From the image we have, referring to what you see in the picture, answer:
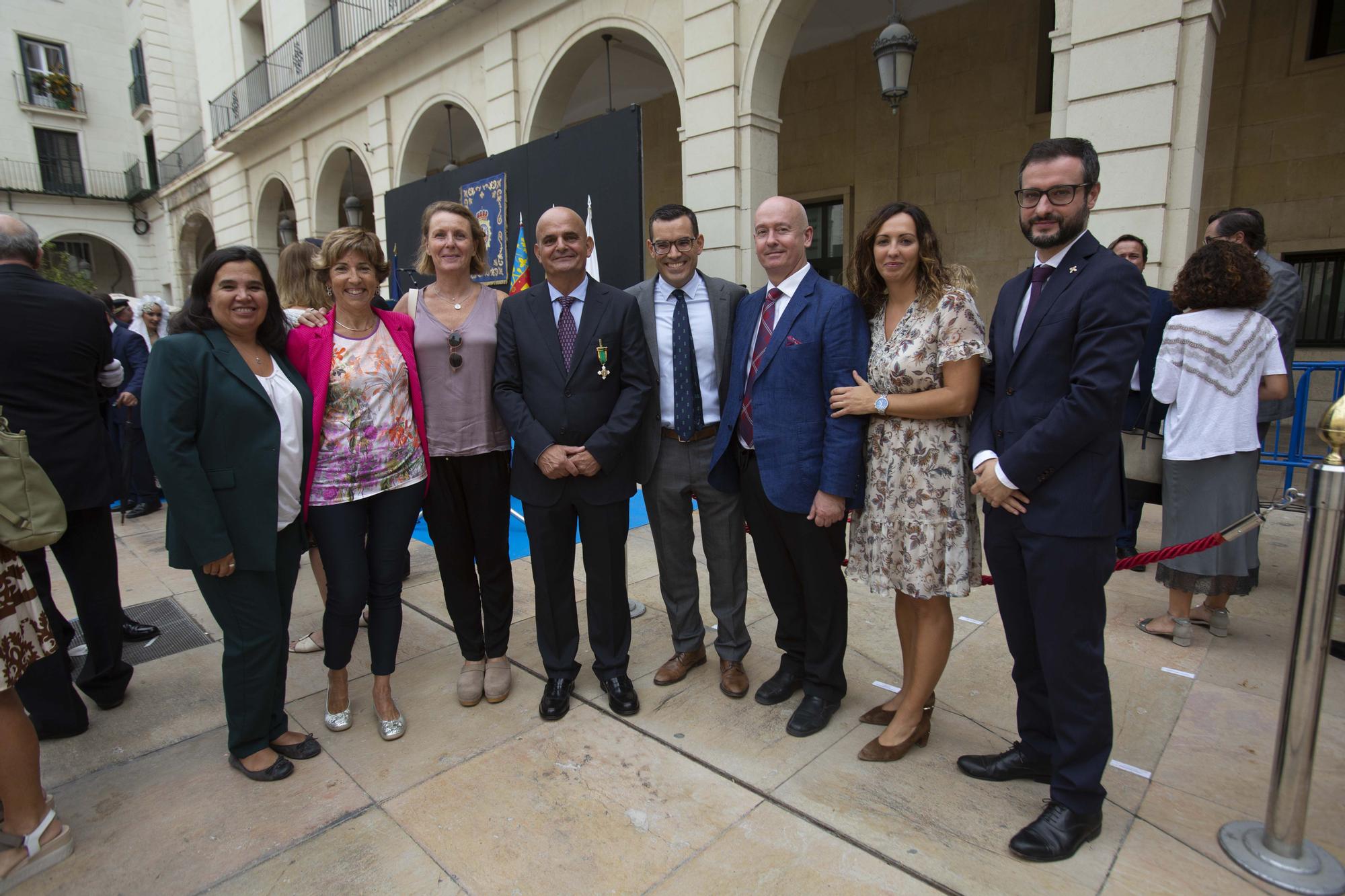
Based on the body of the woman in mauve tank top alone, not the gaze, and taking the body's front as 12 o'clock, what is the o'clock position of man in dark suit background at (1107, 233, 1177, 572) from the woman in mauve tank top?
The man in dark suit background is roughly at 9 o'clock from the woman in mauve tank top.

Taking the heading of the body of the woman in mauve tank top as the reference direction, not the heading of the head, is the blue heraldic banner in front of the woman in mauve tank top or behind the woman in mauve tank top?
behind

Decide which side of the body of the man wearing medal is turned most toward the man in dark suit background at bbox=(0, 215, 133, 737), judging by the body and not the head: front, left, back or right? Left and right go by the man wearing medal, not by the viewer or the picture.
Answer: right

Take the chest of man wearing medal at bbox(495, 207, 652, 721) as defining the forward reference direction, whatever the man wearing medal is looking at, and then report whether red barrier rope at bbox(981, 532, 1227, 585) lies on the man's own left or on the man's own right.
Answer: on the man's own left

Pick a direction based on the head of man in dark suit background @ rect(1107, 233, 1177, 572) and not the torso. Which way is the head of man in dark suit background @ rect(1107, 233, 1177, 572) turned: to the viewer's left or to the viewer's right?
to the viewer's left

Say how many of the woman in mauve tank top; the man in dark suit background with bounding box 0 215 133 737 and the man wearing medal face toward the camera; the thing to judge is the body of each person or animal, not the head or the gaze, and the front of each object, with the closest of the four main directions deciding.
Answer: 2

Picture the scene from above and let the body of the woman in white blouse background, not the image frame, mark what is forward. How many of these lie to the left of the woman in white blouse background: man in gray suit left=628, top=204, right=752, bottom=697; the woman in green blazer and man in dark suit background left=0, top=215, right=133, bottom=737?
3

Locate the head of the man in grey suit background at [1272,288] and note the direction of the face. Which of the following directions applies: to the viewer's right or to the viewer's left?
to the viewer's left

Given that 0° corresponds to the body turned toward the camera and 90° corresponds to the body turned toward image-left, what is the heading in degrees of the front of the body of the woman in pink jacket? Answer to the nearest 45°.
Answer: approximately 0°
